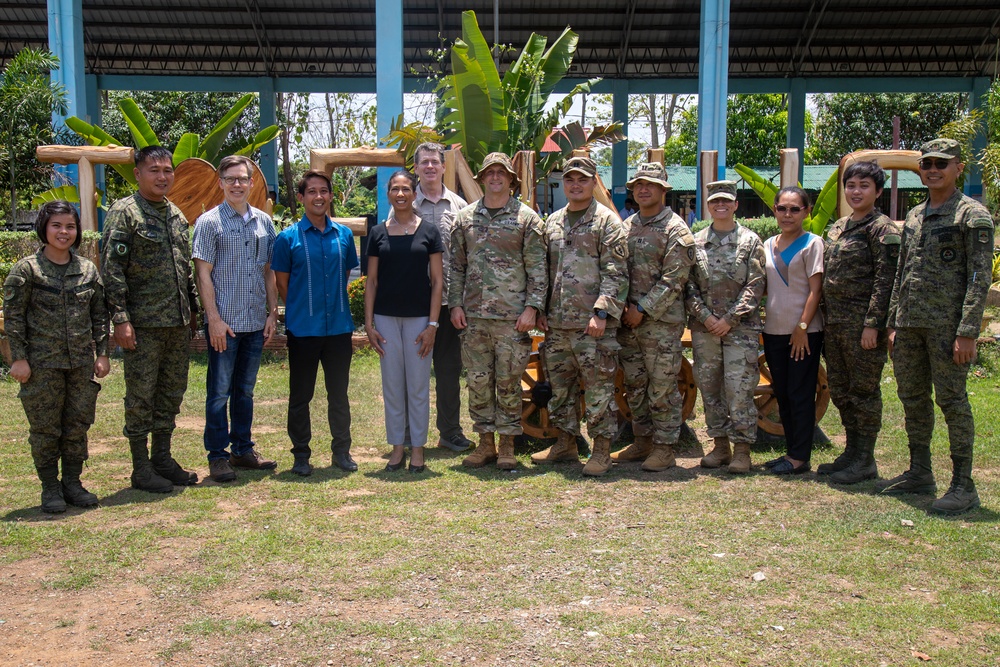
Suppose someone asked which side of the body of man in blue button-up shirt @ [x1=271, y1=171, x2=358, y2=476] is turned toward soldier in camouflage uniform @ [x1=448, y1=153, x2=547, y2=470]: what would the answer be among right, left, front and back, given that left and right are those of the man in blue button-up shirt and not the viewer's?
left

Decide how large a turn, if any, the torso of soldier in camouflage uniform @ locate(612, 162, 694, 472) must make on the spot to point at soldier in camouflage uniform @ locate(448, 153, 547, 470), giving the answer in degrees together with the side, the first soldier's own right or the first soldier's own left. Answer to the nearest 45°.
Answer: approximately 45° to the first soldier's own right

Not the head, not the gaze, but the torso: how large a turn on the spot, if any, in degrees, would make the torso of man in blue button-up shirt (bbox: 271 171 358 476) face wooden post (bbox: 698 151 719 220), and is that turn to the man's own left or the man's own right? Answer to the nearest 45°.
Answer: approximately 135° to the man's own left

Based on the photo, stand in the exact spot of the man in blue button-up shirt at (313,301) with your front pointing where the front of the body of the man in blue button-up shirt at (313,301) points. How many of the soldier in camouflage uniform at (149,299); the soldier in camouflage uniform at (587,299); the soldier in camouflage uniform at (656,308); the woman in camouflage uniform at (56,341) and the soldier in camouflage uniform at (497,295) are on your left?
3

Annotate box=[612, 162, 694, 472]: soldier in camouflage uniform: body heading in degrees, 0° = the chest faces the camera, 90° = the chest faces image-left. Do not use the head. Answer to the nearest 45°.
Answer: approximately 45°

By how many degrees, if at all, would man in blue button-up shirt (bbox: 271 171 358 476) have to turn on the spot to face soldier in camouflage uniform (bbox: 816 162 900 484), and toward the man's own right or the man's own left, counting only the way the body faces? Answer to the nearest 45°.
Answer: approximately 90° to the man's own left

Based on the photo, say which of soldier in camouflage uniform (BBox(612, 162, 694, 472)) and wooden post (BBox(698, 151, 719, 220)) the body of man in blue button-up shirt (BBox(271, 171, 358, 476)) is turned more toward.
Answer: the soldier in camouflage uniform

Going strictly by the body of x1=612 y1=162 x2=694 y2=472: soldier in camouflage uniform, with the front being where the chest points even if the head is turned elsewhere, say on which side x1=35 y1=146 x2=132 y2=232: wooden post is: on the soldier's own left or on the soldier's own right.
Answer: on the soldier's own right

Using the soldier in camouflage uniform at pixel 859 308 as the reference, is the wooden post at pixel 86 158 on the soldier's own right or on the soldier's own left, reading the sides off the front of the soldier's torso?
on the soldier's own right

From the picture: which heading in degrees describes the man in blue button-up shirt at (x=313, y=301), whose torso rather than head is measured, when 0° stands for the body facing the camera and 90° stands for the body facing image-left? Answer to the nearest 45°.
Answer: approximately 0°

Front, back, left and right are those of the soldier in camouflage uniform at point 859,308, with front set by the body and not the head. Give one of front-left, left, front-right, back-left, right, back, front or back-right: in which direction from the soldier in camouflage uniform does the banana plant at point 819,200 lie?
back-right
